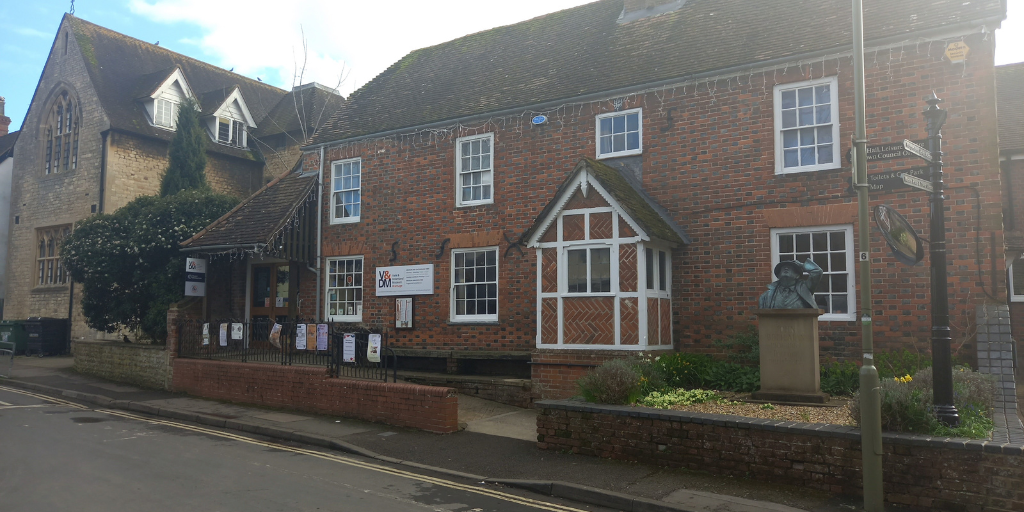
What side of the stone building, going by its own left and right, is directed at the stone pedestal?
left

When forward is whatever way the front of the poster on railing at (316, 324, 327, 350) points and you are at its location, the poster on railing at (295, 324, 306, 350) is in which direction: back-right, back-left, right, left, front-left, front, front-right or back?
back-right

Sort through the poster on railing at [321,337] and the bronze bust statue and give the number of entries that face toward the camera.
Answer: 2

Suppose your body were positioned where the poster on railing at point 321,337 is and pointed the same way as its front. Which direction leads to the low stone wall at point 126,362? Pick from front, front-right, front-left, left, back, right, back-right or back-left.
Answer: back-right

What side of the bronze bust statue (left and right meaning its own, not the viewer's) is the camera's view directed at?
front

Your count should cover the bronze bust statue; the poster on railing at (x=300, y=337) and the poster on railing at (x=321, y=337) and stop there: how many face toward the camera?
3

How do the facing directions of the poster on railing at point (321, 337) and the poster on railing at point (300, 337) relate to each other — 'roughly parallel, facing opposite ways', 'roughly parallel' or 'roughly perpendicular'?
roughly parallel

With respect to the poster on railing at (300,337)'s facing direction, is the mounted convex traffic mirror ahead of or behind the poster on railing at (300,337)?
ahead

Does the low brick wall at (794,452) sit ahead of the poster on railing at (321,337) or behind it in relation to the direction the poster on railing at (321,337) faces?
ahead

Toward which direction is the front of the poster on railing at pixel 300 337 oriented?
toward the camera

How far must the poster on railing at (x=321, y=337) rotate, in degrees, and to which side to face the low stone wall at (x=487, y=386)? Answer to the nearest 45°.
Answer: approximately 90° to its left

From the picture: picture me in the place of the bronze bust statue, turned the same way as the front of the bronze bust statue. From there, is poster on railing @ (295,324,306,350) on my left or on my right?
on my right
